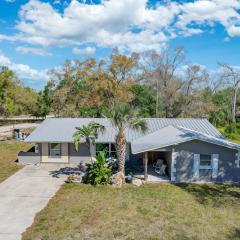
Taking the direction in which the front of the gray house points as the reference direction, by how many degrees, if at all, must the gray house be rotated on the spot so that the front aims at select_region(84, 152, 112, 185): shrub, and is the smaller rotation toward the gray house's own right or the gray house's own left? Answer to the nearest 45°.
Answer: approximately 45° to the gray house's own right

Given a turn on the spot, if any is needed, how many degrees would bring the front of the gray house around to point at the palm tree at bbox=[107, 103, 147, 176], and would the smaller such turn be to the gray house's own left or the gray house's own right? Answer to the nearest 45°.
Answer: approximately 45° to the gray house's own right

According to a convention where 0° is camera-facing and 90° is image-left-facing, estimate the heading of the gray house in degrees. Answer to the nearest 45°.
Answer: approximately 0°
